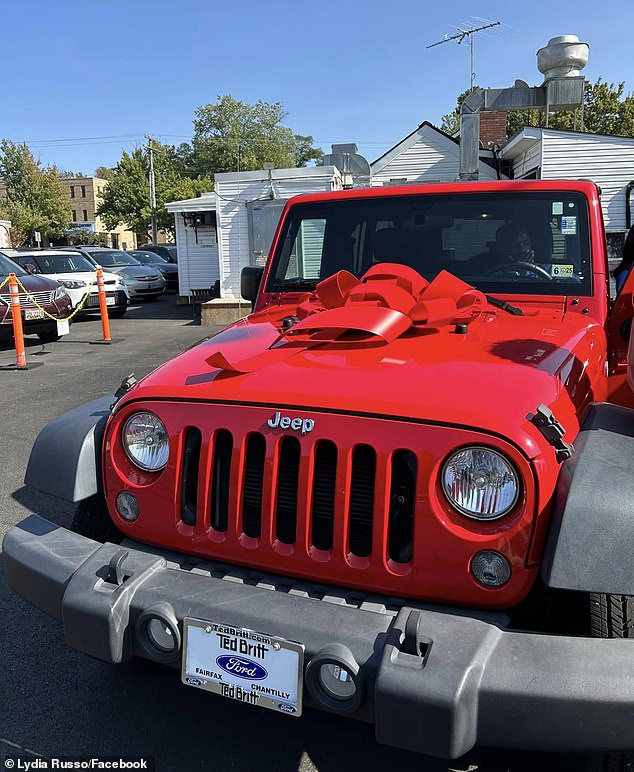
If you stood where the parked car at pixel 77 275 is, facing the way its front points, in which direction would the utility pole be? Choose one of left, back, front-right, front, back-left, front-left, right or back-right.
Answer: back-left

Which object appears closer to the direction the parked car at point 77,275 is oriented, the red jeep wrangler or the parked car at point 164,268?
the red jeep wrangler

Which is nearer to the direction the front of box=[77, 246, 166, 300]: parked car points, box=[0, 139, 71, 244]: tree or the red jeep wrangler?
the red jeep wrangler

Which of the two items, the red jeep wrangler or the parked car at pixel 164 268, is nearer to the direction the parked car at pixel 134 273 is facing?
the red jeep wrangler

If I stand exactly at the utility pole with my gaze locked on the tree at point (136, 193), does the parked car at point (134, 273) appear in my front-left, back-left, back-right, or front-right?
back-left

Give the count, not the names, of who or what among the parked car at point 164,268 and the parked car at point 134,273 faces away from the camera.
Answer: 0

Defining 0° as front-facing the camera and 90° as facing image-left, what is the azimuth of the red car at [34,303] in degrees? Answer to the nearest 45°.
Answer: approximately 315°

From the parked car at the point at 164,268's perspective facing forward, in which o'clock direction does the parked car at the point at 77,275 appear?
the parked car at the point at 77,275 is roughly at 2 o'clock from the parked car at the point at 164,268.
